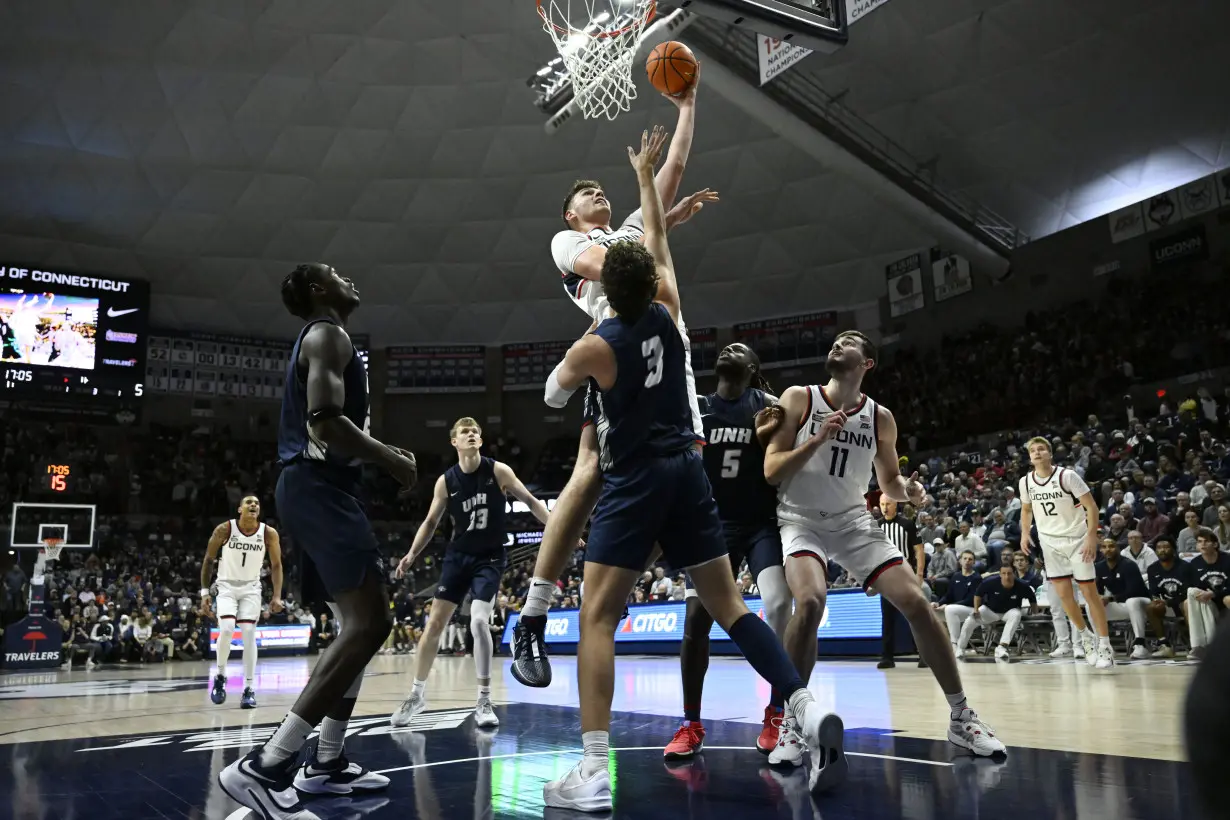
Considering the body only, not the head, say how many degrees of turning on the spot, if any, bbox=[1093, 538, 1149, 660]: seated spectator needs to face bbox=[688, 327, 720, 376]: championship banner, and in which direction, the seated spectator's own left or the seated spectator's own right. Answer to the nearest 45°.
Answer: approximately 90° to the seated spectator's own right

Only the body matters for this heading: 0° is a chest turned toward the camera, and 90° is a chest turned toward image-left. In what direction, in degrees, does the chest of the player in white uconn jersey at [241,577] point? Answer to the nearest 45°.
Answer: approximately 0°

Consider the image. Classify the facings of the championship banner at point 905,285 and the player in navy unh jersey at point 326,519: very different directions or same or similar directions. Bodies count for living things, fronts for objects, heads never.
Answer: very different directions

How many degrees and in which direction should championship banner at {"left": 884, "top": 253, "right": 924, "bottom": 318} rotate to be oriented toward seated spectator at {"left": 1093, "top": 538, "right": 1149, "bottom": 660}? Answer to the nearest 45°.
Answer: approximately 45° to its left

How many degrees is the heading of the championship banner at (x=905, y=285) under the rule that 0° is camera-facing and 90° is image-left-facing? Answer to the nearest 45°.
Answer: approximately 45°

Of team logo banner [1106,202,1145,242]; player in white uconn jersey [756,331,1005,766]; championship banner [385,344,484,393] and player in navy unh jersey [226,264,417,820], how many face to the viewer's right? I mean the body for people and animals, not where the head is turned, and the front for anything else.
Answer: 1

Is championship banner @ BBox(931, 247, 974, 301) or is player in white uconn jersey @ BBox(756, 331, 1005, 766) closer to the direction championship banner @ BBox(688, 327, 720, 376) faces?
the player in white uconn jersey

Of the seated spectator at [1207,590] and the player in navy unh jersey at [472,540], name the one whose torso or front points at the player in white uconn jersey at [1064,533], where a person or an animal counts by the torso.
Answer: the seated spectator

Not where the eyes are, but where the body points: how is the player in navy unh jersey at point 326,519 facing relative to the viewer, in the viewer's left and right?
facing to the right of the viewer

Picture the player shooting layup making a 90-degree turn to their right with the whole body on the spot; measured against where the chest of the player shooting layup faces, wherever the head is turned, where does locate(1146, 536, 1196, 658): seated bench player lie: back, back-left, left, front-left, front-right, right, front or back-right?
back

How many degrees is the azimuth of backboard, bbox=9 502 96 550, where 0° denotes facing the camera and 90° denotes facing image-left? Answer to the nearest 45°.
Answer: approximately 0°

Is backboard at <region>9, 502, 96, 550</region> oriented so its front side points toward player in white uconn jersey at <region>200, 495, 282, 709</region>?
yes

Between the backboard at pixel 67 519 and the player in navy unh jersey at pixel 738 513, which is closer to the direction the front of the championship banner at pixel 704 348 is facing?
the player in navy unh jersey

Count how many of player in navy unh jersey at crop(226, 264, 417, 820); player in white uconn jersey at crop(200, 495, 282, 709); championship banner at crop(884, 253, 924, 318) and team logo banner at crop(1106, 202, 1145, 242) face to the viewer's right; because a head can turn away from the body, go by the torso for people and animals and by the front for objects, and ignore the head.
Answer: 1

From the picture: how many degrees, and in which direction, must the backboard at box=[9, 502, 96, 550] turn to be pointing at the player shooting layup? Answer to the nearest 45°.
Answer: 0° — it already faces them
